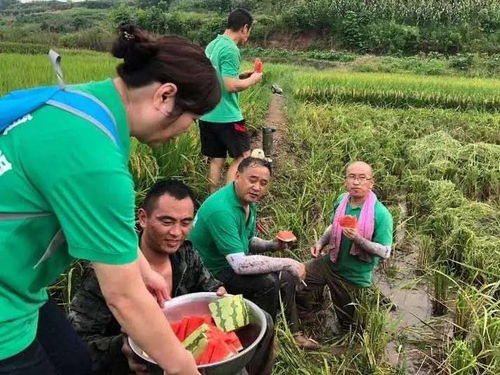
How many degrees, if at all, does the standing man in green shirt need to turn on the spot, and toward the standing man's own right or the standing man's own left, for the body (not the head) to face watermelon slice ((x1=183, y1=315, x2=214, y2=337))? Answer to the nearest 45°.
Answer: approximately 90° to the standing man's own right

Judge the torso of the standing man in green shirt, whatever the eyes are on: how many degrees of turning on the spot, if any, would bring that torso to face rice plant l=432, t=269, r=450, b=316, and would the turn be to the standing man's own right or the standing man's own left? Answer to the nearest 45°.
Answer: approximately 45° to the standing man's own right

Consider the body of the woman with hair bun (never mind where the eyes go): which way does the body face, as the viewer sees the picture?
to the viewer's right

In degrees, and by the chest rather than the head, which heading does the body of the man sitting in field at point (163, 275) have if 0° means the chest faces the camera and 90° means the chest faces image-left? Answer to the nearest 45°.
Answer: approximately 315°

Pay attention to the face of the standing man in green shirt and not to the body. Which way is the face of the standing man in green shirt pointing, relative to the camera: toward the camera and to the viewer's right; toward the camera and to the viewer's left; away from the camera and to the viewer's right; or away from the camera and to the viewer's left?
away from the camera and to the viewer's right

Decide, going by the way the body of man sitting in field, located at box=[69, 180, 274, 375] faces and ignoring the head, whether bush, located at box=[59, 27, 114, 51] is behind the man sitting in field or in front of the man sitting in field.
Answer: behind

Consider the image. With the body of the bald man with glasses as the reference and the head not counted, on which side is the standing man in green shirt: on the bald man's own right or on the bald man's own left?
on the bald man's own right

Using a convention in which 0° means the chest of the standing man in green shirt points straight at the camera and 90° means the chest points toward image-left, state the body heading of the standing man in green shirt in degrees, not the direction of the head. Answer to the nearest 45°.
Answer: approximately 270°

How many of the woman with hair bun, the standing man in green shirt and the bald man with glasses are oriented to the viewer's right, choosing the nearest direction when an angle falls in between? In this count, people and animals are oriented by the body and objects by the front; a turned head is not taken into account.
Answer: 2

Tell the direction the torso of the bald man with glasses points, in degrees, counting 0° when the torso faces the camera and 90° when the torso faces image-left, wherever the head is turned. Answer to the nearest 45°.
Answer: approximately 45°
